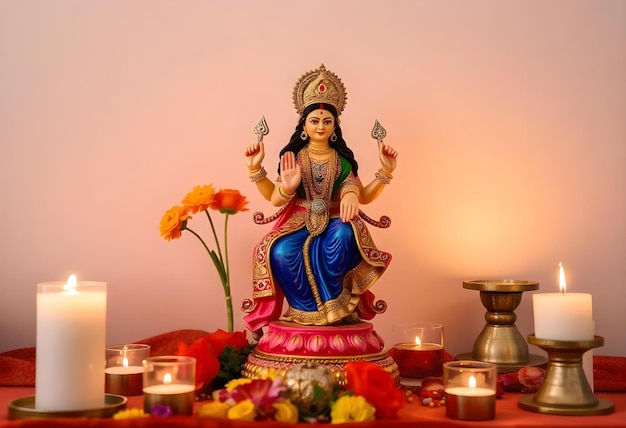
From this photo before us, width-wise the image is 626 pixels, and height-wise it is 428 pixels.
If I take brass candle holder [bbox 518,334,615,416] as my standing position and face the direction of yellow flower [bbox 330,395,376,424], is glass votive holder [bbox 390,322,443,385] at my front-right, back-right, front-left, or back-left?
front-right

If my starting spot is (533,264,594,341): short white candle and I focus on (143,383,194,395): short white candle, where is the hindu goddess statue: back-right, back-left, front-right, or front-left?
front-right

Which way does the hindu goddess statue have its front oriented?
toward the camera
